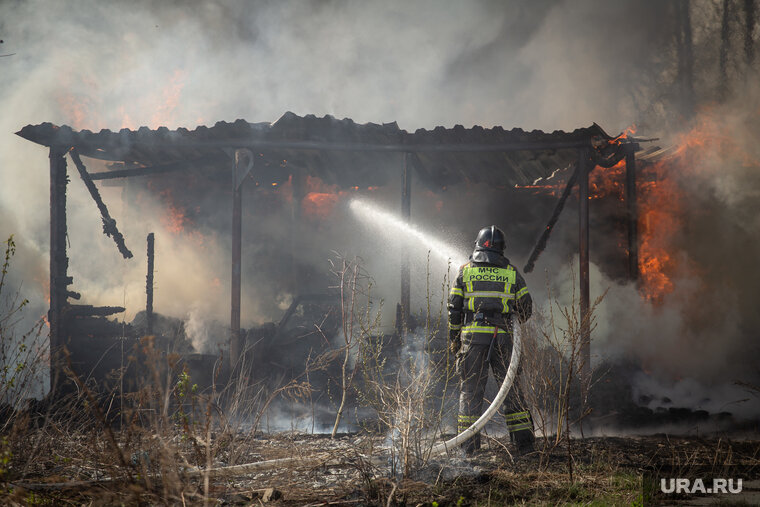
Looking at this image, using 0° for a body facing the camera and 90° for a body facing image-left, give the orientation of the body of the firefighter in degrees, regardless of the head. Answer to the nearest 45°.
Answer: approximately 180°

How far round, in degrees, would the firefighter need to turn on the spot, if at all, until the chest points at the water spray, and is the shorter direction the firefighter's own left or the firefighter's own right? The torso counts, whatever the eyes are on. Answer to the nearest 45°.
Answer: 0° — they already face it
